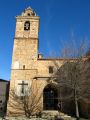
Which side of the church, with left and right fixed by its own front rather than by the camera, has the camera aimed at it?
front

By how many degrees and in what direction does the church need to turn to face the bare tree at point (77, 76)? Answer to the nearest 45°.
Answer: approximately 45° to its left
